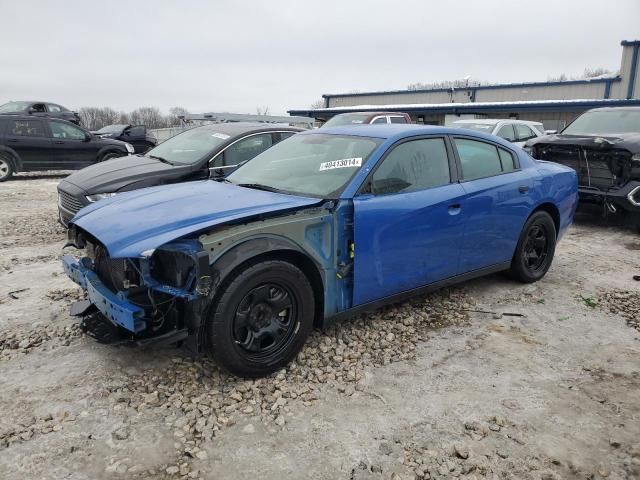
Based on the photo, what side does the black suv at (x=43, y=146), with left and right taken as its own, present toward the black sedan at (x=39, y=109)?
left

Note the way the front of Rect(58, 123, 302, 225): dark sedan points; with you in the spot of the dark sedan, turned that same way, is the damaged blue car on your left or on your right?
on your left

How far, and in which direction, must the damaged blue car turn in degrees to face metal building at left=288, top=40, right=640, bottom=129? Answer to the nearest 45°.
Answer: approximately 180°

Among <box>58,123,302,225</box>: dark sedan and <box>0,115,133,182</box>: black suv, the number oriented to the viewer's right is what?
1

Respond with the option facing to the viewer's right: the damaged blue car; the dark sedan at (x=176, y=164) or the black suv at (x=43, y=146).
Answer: the black suv

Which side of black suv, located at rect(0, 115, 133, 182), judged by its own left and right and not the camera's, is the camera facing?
right

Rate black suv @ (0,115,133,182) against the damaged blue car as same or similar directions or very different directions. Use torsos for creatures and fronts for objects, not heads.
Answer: very different directions

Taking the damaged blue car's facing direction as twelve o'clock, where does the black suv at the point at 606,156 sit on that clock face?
The black suv is roughly at 6 o'clock from the damaged blue car.

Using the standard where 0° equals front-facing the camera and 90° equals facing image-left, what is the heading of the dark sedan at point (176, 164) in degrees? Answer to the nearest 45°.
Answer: approximately 45°

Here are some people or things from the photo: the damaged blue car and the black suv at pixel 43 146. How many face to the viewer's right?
1

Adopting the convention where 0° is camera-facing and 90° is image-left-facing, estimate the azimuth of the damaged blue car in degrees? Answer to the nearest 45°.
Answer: approximately 45°
